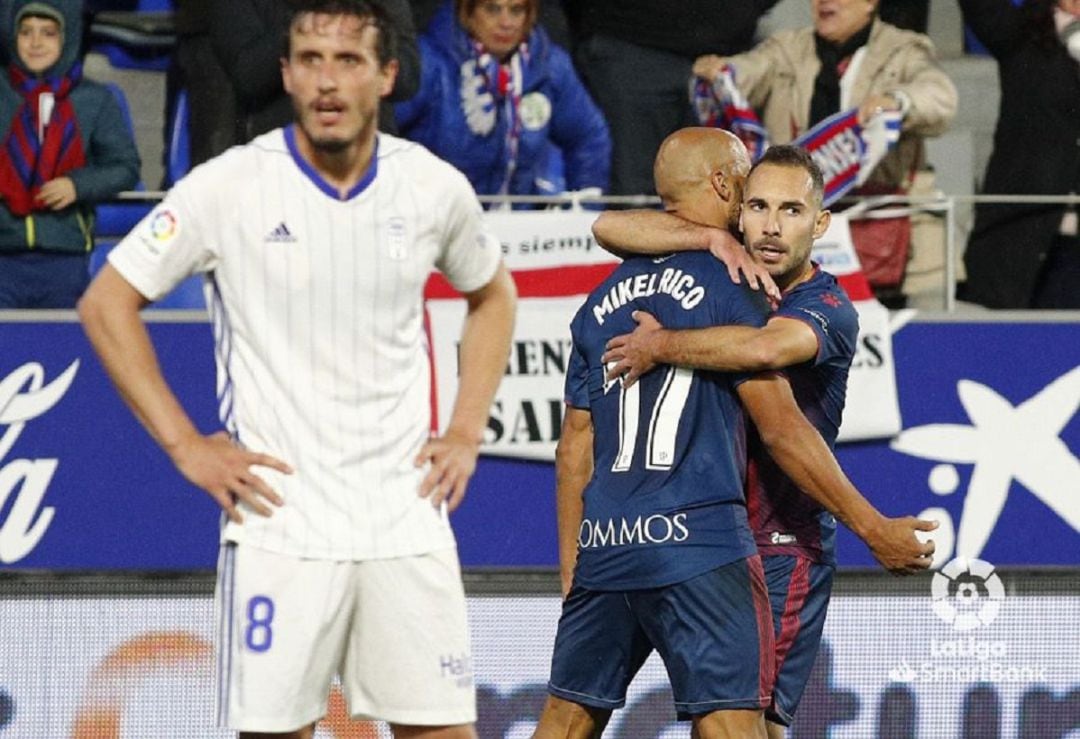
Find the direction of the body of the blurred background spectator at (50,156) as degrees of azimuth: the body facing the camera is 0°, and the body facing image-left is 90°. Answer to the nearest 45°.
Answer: approximately 0°

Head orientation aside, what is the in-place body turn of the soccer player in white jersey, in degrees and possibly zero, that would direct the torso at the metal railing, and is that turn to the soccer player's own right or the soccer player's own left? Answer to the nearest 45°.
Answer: approximately 135° to the soccer player's own left

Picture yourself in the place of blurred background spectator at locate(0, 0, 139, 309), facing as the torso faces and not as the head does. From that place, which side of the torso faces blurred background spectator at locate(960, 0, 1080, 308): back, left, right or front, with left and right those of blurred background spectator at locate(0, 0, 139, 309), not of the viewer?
left

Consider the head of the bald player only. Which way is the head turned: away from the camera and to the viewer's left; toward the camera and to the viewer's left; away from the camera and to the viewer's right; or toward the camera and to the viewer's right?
away from the camera and to the viewer's right

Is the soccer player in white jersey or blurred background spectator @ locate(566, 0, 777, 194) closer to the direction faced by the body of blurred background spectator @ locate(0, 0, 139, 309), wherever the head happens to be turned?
the soccer player in white jersey
